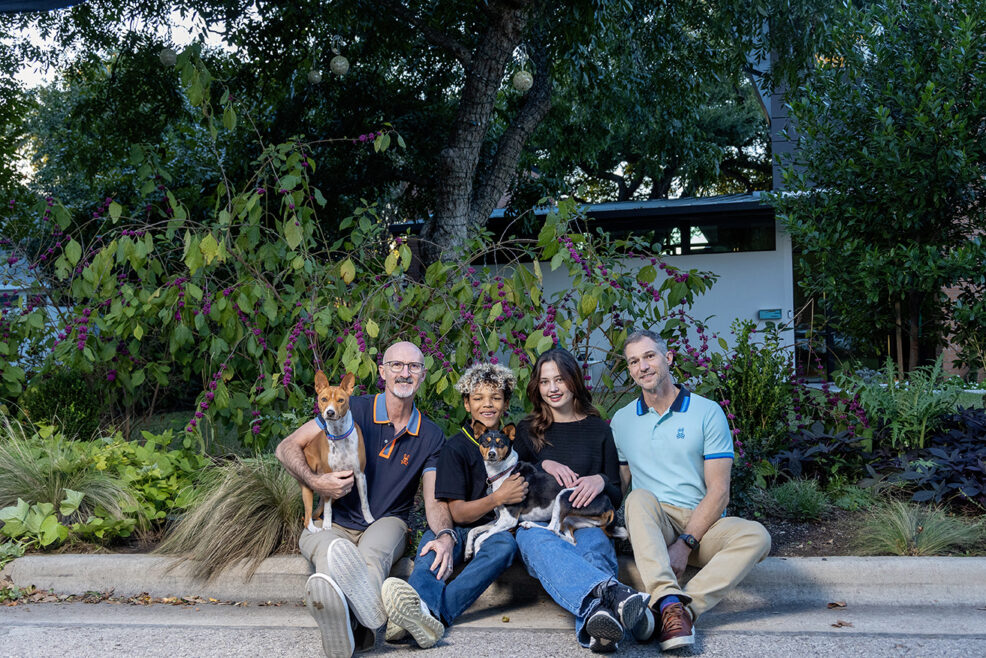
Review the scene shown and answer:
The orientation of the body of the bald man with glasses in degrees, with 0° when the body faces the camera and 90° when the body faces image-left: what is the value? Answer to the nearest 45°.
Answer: approximately 0°

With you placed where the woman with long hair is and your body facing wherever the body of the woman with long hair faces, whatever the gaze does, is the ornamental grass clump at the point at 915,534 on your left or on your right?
on your left

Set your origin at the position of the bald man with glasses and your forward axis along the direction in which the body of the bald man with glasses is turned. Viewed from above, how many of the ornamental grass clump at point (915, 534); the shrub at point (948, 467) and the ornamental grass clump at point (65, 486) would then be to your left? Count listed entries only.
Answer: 2

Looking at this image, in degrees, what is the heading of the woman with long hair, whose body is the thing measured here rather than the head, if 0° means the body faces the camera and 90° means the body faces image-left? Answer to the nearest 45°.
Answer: approximately 0°

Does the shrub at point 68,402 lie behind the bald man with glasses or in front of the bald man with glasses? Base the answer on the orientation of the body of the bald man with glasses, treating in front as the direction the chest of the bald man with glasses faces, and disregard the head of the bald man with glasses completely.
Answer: behind

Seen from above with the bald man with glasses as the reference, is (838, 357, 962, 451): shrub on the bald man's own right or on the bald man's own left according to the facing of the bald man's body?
on the bald man's own left

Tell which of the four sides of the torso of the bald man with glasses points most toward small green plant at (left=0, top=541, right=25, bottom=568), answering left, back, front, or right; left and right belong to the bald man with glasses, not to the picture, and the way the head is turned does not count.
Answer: right

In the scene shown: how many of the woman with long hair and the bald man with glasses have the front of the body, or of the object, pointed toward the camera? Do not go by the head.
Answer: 2

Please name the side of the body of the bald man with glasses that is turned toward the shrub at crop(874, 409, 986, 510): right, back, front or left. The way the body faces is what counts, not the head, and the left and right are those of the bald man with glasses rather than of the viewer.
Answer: left
